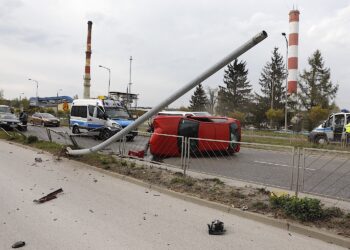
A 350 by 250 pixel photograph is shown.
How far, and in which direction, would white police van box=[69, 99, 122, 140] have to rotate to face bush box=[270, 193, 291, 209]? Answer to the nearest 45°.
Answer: approximately 45° to its right

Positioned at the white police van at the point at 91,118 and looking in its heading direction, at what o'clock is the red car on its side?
The red car on its side is roughly at 1 o'clock from the white police van.

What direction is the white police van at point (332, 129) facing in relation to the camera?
to the viewer's left

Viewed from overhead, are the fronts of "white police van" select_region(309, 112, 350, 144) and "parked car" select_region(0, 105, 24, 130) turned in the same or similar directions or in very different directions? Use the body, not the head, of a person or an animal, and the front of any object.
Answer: very different directions

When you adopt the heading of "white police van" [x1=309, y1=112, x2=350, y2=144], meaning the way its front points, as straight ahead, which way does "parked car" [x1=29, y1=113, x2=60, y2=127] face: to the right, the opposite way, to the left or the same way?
the opposite way

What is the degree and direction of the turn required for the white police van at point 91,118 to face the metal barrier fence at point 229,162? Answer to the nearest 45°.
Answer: approximately 45° to its right

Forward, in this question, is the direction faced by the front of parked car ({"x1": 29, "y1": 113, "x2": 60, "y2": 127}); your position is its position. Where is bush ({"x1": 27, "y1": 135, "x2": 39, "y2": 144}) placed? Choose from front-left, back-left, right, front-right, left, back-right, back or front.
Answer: front-right

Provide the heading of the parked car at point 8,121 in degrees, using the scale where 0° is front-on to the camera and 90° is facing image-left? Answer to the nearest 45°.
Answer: approximately 315°

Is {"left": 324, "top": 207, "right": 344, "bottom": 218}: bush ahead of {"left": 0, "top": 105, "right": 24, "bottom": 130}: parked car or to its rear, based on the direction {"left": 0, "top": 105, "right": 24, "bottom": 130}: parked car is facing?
ahead

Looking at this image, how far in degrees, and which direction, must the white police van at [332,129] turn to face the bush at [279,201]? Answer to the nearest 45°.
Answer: approximately 90° to its left
